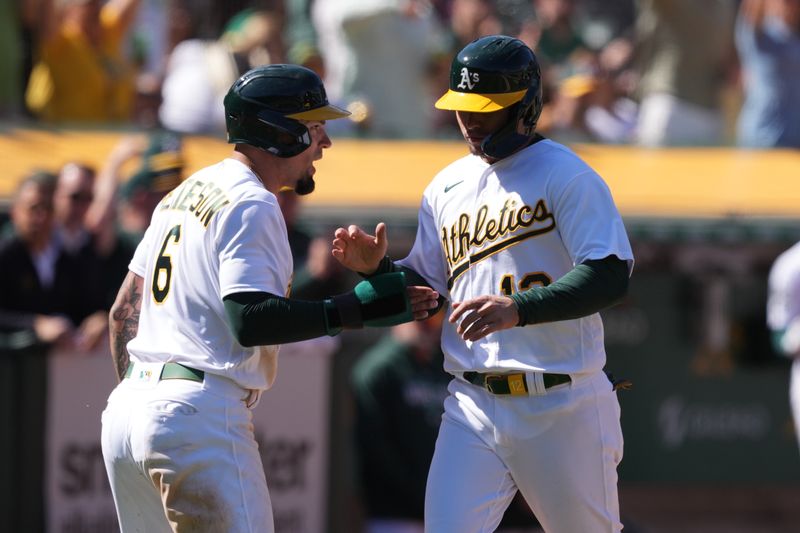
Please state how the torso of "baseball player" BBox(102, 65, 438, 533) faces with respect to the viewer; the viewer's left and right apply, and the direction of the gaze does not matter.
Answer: facing away from the viewer and to the right of the viewer

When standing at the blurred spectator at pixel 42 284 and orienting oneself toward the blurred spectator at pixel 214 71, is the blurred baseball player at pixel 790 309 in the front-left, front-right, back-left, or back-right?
front-right

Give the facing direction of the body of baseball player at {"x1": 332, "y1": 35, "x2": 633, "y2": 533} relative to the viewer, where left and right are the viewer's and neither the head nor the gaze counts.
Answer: facing the viewer and to the left of the viewer

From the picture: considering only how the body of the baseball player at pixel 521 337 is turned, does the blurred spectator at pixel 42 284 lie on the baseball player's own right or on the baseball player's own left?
on the baseball player's own right

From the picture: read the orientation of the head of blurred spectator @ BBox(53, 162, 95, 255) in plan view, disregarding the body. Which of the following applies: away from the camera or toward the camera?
toward the camera

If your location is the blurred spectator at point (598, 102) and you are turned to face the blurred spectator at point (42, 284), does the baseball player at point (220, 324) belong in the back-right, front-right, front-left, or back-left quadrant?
front-left

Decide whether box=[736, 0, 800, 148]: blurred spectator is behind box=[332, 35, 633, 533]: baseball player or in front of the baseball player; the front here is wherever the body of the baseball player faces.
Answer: behind

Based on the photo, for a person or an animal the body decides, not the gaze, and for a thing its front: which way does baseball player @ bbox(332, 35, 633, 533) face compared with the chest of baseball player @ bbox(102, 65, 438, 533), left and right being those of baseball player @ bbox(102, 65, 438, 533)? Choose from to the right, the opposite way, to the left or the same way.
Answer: the opposite way
